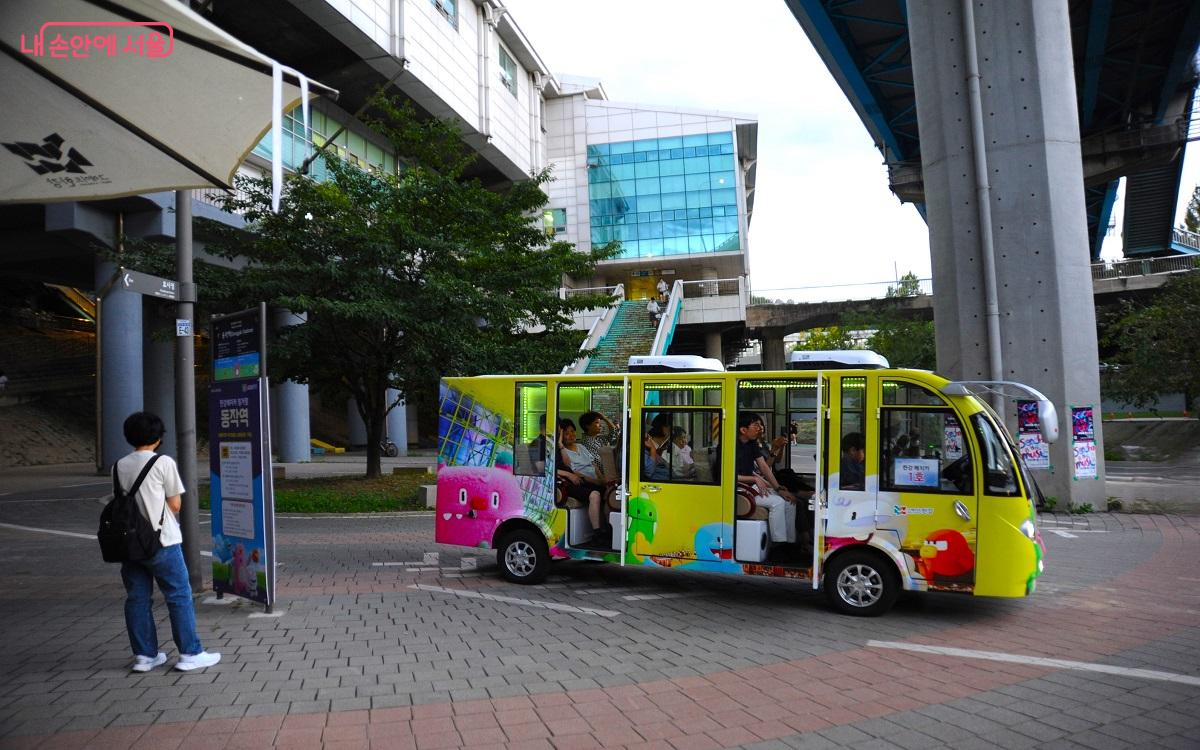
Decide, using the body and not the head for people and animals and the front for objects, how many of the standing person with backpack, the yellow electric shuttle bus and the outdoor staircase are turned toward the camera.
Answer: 1

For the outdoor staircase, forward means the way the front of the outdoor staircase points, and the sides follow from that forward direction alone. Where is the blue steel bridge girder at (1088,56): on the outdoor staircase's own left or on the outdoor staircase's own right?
on the outdoor staircase's own left

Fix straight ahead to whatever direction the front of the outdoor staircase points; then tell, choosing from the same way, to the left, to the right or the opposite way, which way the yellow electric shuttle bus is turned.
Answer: to the left

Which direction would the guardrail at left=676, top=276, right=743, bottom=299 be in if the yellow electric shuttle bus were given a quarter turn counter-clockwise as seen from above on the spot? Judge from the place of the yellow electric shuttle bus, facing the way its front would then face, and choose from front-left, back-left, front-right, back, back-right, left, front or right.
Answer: front

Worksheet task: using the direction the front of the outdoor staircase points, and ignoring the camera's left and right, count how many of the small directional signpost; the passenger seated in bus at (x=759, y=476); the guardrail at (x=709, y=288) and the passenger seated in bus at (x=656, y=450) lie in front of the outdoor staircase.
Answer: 3

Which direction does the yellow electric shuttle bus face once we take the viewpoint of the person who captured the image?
facing to the right of the viewer

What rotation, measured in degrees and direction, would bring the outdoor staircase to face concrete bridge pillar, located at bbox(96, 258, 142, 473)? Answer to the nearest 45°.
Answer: approximately 45° to its right

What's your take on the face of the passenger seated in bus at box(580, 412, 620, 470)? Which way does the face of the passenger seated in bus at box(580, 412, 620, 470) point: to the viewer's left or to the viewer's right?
to the viewer's right

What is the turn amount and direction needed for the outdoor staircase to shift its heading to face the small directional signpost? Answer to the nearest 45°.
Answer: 0° — it already faces it

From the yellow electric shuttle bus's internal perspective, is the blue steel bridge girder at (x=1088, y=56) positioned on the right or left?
on its left

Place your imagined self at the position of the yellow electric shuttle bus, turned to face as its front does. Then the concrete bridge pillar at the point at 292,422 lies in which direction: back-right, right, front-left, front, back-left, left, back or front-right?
back-left

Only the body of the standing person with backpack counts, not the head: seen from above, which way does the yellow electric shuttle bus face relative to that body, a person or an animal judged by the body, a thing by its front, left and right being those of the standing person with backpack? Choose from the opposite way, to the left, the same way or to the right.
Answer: to the right

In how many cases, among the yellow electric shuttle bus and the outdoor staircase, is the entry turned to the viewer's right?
1

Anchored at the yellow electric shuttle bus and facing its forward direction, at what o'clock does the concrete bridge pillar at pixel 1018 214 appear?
The concrete bridge pillar is roughly at 10 o'clock from the yellow electric shuttle bus.

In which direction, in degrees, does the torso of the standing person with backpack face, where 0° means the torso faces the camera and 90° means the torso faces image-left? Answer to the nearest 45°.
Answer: approximately 225°
